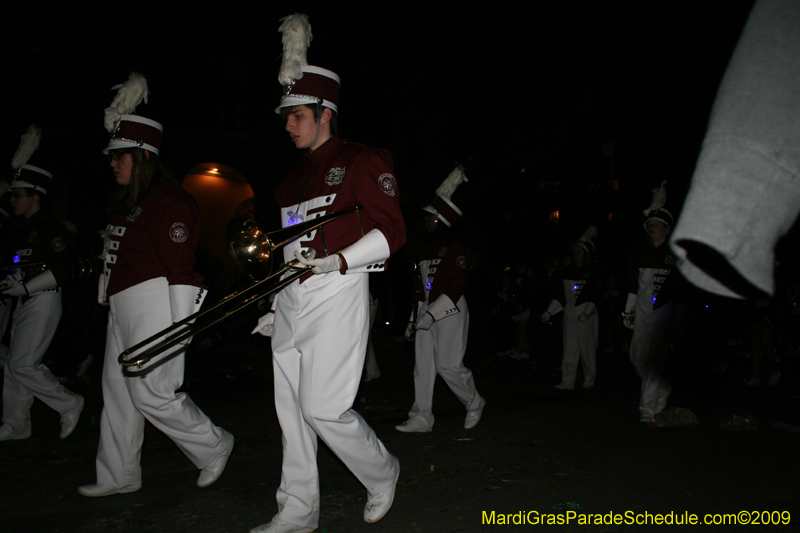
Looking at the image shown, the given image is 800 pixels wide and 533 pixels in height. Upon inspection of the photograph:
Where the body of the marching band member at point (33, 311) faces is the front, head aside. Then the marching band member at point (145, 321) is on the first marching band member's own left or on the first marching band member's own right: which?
on the first marching band member's own left

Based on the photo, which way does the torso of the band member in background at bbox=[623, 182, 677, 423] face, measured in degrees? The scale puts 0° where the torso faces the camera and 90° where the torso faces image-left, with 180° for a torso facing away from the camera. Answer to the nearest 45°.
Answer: approximately 45°

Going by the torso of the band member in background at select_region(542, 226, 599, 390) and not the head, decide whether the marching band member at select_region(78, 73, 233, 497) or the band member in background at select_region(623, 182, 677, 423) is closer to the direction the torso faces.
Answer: the marching band member

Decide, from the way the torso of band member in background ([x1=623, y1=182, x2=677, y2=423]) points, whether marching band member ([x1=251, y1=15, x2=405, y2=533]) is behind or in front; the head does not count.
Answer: in front

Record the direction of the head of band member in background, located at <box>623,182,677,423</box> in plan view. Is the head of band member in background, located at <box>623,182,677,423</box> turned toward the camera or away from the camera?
toward the camera

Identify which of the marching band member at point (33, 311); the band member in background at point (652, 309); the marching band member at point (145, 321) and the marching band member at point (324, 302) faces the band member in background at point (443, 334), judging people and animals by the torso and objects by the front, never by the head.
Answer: the band member in background at point (652, 309)

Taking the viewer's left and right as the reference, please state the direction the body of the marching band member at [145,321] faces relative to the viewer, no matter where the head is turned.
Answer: facing to the left of the viewer

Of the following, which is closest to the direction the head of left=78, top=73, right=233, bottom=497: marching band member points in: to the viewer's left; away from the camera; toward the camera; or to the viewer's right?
to the viewer's left

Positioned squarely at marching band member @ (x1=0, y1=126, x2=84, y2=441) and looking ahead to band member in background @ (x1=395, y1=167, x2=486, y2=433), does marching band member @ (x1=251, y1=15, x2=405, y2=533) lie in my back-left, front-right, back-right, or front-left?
front-right

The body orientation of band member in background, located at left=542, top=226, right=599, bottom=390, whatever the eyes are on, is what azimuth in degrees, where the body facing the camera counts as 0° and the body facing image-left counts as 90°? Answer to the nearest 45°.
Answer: approximately 45°

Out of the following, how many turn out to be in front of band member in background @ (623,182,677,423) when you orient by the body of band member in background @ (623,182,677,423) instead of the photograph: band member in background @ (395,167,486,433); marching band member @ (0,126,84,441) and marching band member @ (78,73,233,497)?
3

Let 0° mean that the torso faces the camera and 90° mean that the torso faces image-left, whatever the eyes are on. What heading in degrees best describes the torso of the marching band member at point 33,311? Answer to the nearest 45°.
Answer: approximately 90°

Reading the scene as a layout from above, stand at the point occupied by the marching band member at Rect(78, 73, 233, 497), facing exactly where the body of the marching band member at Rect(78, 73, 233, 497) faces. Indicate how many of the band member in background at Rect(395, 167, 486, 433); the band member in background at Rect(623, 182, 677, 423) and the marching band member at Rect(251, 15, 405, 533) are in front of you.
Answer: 0

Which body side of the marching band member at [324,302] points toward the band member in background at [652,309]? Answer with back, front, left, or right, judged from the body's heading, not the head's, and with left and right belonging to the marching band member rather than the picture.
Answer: back

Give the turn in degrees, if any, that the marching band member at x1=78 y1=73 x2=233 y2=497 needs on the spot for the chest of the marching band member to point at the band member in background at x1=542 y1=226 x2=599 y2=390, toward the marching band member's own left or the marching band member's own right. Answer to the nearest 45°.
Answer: approximately 135° to the marching band member's own right

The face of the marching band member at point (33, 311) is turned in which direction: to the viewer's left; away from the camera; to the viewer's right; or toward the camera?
to the viewer's left
